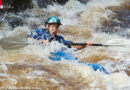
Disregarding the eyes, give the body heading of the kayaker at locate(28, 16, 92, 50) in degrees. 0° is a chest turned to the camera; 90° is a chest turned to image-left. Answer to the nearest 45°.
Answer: approximately 315°
